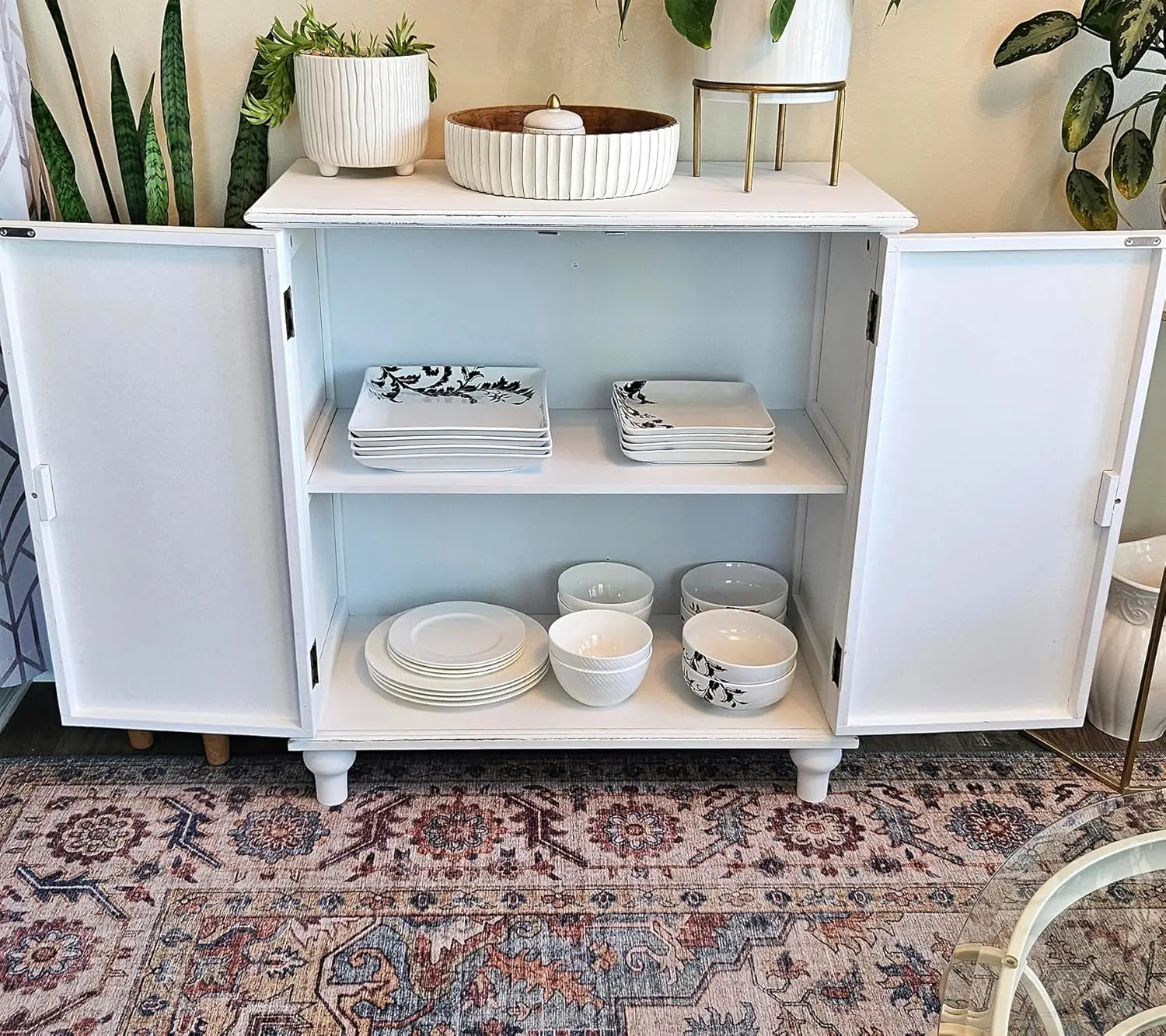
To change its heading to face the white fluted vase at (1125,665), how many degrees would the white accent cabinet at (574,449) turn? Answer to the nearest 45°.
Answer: approximately 90° to its left

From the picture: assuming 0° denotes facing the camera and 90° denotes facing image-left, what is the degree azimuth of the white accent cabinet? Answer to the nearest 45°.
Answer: approximately 0°
